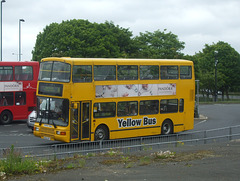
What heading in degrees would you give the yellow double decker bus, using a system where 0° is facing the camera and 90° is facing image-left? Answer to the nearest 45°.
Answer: approximately 45°

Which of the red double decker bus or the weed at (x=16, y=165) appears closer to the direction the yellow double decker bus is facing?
the weed

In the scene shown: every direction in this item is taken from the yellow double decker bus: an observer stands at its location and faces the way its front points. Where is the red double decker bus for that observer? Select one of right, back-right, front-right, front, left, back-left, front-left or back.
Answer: right

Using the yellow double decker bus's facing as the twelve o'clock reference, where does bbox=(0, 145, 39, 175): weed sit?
The weed is roughly at 11 o'clock from the yellow double decker bus.

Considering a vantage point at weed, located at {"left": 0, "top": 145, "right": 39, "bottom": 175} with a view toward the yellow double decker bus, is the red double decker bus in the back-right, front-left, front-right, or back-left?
front-left
